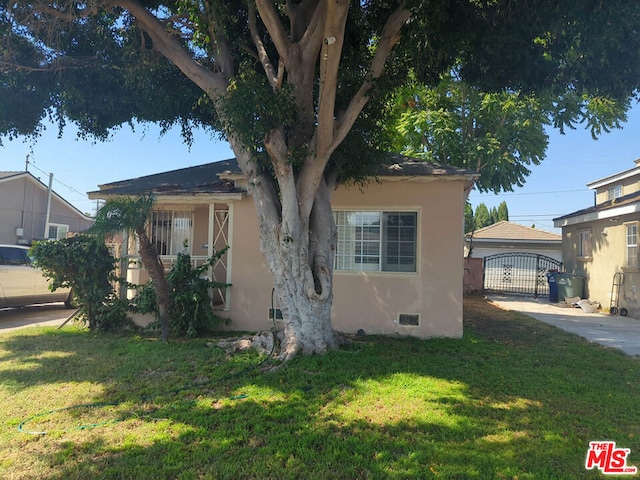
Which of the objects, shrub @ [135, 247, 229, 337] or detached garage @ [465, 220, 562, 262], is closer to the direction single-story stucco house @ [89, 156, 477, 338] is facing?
the shrub

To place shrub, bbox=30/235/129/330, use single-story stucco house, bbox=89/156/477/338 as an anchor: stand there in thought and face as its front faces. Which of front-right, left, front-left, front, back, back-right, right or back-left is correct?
right

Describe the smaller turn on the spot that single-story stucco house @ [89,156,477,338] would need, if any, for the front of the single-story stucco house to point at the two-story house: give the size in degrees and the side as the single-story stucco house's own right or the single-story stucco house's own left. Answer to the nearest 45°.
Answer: approximately 135° to the single-story stucco house's own left

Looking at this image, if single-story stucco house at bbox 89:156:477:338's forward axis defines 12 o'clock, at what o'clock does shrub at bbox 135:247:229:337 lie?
The shrub is roughly at 3 o'clock from the single-story stucco house.

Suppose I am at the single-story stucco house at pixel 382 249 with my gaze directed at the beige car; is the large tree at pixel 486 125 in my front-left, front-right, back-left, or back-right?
back-right

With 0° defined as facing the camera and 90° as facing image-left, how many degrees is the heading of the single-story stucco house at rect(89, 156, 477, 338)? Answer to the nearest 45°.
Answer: approximately 0°

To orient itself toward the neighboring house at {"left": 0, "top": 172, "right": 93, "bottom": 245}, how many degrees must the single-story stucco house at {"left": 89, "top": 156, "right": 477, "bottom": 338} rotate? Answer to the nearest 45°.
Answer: approximately 135° to its right
